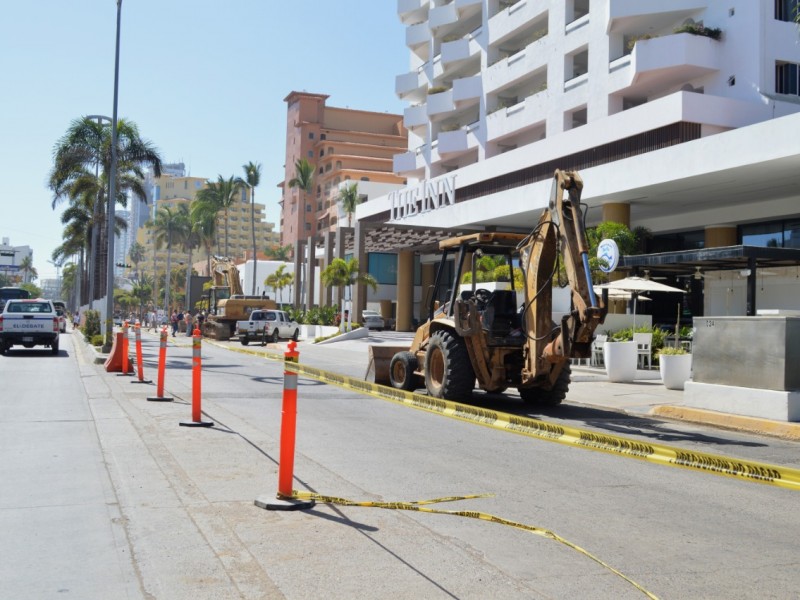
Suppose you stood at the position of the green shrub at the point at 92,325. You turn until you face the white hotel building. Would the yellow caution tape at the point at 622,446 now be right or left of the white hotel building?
right

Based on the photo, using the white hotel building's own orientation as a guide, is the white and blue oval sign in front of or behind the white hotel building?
in front

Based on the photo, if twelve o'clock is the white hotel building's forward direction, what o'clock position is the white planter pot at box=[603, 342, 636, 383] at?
The white planter pot is roughly at 11 o'clock from the white hotel building.

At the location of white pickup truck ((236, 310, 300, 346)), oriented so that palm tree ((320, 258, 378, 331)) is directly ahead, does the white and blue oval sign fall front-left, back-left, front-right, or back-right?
back-right

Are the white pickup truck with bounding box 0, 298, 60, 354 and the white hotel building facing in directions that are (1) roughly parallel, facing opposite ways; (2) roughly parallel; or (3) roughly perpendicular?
roughly perpendicular

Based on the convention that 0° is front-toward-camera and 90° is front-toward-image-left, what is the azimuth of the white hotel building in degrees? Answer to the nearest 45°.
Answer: approximately 45°

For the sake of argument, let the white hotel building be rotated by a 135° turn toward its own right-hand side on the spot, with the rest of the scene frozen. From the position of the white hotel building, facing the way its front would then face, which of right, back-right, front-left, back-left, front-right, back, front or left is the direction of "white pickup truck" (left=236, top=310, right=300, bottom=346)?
left

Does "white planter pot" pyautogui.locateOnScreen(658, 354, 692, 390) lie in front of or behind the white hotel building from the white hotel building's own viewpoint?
in front

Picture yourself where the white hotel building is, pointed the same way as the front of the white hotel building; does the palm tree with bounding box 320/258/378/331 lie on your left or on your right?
on your right
